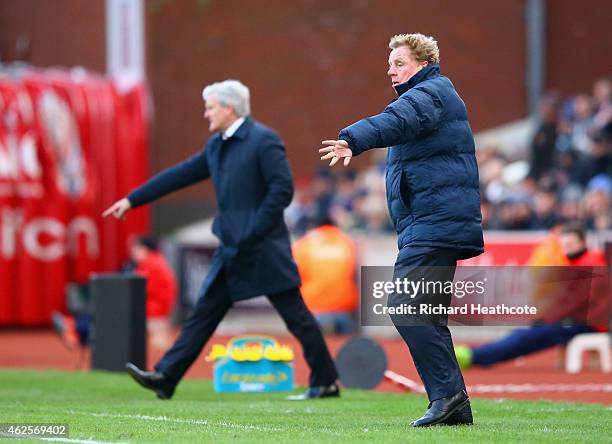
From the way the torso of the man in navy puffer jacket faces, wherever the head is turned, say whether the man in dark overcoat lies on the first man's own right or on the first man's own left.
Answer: on the first man's own right

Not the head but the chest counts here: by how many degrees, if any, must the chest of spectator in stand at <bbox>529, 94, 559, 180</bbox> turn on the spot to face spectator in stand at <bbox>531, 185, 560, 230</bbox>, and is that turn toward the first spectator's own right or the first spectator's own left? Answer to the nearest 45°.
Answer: approximately 45° to the first spectator's own left

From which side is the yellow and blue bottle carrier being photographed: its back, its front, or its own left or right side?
front

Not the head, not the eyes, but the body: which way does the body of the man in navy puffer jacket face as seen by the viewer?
to the viewer's left

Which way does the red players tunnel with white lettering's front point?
toward the camera

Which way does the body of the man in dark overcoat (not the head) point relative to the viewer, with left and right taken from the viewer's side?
facing to the left of the viewer

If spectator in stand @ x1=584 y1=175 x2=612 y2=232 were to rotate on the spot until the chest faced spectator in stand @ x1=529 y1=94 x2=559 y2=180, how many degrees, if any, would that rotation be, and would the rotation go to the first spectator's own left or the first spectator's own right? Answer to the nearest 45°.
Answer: approximately 135° to the first spectator's own right

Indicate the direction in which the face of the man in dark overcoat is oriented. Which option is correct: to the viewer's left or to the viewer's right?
to the viewer's left

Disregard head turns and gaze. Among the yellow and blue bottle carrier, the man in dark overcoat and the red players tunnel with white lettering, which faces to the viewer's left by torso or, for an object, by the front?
the man in dark overcoat

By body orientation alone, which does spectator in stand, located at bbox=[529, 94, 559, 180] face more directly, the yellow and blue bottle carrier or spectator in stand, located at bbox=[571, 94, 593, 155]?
the yellow and blue bottle carrier

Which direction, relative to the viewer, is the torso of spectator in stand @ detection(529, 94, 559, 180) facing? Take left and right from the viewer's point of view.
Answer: facing the viewer and to the left of the viewer
